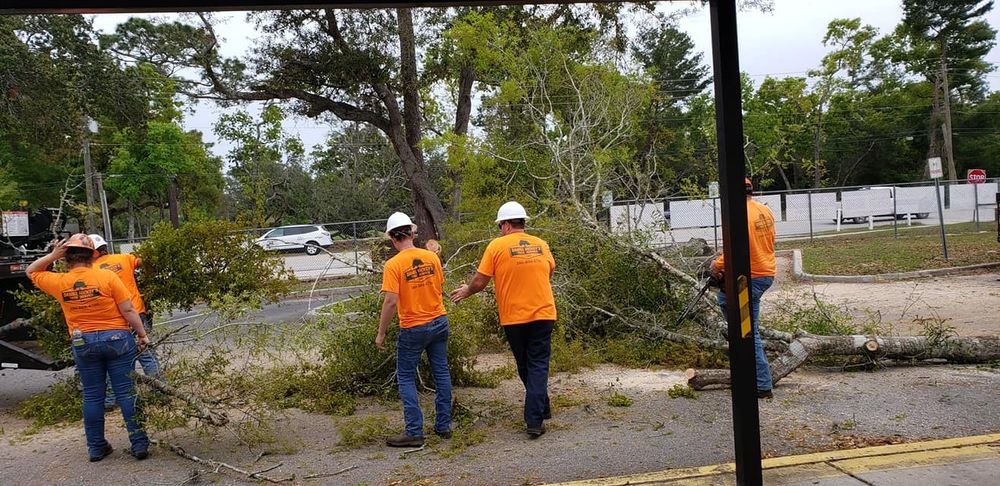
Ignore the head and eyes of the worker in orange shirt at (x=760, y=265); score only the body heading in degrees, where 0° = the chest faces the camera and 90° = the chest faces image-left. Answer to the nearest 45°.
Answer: approximately 135°

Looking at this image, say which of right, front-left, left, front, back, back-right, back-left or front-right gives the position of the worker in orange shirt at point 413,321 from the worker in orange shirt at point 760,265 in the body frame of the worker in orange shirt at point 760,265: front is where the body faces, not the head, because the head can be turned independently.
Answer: left

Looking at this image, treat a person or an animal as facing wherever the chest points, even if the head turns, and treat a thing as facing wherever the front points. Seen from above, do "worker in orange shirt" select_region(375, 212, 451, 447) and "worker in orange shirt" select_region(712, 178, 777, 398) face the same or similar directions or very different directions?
same or similar directions

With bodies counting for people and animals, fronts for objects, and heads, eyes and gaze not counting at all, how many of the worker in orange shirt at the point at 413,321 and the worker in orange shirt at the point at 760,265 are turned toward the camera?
0

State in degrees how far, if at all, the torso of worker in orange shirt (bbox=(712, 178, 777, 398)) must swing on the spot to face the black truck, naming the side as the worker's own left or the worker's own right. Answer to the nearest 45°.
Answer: approximately 45° to the worker's own left

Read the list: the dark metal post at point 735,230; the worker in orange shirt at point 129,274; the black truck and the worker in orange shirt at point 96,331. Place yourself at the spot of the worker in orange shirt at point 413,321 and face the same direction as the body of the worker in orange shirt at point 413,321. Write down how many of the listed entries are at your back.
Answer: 1

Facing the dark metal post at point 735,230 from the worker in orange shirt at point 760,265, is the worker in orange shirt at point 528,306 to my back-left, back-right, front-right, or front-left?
front-right

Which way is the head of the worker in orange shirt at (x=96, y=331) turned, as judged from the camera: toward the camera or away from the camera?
away from the camera

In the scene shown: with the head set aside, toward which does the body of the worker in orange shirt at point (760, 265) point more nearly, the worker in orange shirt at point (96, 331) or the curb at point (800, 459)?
the worker in orange shirt

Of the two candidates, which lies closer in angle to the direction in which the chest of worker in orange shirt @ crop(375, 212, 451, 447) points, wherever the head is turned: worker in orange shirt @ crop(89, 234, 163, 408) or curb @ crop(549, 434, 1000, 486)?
the worker in orange shirt

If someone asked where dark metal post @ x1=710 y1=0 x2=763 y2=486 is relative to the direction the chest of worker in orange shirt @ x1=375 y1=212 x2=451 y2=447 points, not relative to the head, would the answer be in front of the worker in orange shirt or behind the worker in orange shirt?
behind

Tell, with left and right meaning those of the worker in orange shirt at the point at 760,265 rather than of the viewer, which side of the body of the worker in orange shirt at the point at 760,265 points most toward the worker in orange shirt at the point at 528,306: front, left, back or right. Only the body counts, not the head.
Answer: left

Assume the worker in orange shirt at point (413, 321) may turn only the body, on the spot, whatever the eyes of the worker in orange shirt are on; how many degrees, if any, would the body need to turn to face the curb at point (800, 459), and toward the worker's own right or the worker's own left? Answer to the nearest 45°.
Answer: approximately 180°

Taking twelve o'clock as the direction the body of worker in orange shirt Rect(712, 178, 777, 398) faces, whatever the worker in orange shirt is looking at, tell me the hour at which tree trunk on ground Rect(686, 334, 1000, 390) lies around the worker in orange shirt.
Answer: The tree trunk on ground is roughly at 3 o'clock from the worker in orange shirt.

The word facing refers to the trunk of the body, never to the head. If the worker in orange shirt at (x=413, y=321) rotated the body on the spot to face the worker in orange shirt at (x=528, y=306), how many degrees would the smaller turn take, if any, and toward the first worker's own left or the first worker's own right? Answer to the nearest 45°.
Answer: approximately 135° to the first worker's own right

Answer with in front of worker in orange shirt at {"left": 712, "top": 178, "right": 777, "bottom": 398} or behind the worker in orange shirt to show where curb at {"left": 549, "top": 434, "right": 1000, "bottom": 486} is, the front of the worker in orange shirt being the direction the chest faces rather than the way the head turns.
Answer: behind
